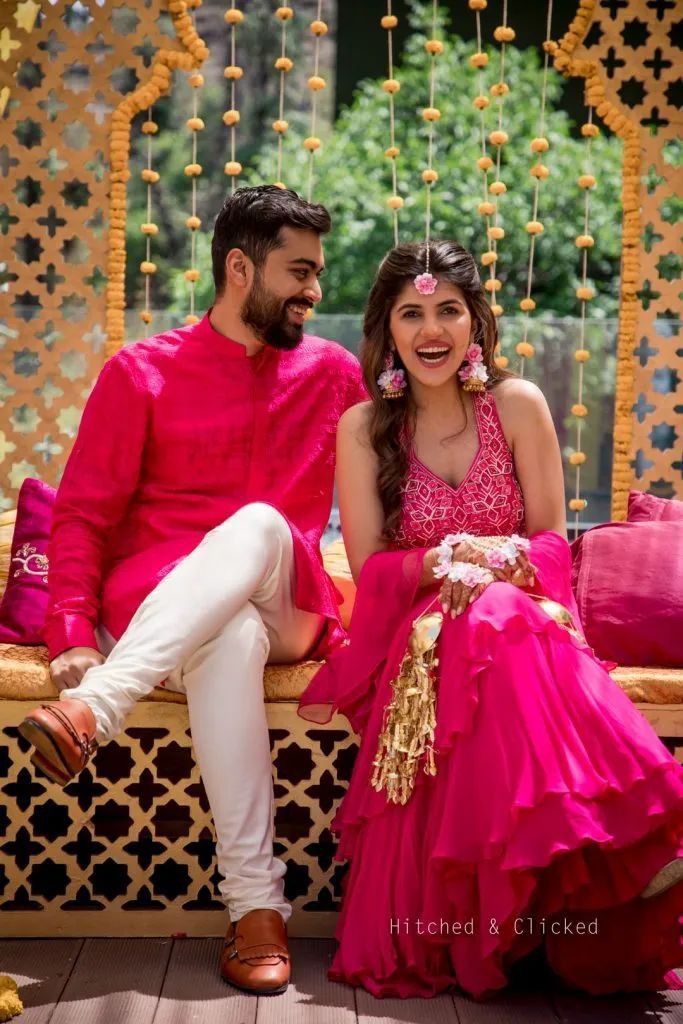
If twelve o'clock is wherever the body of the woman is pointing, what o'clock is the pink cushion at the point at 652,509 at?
The pink cushion is roughly at 7 o'clock from the woman.

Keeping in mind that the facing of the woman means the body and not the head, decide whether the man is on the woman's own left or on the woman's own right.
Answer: on the woman's own right

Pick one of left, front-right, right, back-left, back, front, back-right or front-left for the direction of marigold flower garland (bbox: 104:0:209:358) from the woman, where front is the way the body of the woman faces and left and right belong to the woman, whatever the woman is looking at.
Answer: back-right

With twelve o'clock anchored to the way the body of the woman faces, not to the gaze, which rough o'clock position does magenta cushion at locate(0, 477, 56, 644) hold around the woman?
The magenta cushion is roughly at 4 o'clock from the woman.

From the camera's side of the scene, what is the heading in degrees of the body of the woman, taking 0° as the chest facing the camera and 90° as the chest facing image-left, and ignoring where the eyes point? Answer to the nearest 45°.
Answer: approximately 0°

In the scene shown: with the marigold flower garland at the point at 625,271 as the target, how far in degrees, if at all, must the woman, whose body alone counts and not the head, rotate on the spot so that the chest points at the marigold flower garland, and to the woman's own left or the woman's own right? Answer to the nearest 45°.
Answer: approximately 180°

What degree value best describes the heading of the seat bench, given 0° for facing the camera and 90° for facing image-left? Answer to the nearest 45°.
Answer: approximately 0°
